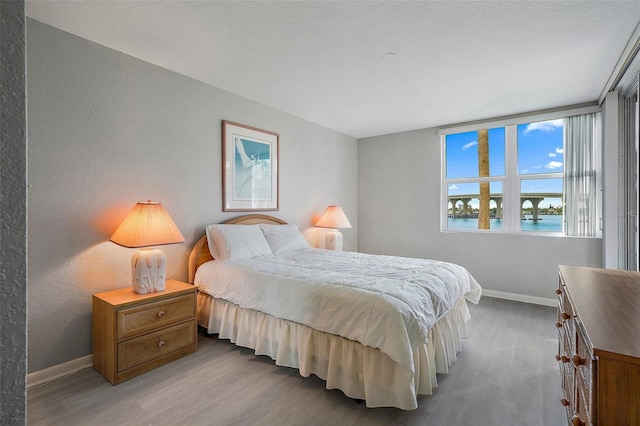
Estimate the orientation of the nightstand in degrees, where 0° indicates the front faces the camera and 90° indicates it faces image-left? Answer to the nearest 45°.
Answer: approximately 315°

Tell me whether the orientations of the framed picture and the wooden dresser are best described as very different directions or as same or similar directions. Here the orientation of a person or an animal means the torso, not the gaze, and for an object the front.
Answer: very different directions

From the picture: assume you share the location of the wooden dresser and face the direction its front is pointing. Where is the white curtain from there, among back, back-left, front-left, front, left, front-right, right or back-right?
right

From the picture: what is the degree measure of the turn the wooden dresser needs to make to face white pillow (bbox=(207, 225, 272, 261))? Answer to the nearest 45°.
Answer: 0° — it already faces it

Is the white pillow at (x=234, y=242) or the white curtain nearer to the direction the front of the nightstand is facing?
the white curtain

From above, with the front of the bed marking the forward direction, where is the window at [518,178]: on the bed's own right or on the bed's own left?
on the bed's own left

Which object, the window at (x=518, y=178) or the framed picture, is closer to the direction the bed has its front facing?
the window

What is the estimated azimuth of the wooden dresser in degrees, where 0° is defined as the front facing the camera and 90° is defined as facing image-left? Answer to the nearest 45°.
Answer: approximately 90°

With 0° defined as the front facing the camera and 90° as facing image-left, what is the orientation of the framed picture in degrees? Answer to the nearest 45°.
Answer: approximately 315°

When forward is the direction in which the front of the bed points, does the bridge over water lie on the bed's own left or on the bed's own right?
on the bed's own left
